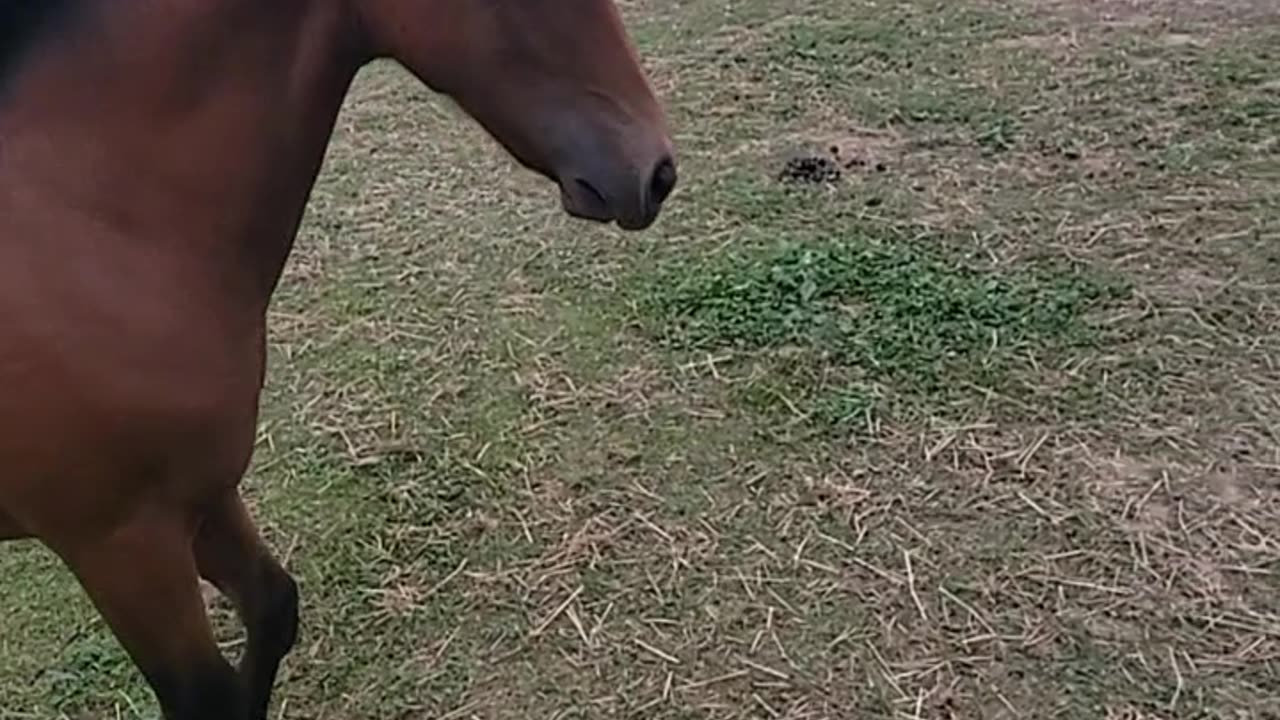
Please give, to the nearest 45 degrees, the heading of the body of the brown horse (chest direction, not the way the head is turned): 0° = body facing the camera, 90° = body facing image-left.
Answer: approximately 270°
